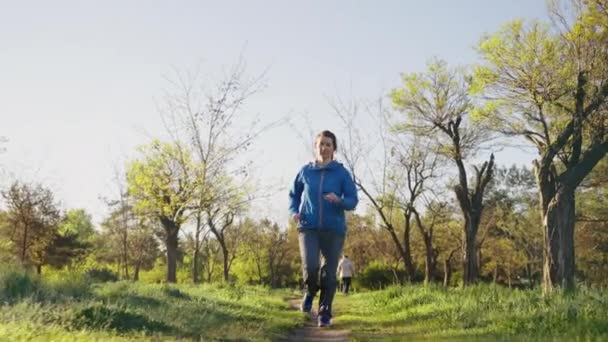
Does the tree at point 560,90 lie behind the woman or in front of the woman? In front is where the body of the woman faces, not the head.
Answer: behind

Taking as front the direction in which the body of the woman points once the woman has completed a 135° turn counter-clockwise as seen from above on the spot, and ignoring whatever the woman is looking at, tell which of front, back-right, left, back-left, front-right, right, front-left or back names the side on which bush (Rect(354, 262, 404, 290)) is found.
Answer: front-left

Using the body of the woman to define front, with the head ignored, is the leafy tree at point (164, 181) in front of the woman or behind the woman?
behind

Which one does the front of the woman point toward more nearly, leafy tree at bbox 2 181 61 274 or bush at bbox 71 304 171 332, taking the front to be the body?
the bush

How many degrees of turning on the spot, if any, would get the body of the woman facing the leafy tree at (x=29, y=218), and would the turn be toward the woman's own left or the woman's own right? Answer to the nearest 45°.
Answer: approximately 135° to the woman's own right

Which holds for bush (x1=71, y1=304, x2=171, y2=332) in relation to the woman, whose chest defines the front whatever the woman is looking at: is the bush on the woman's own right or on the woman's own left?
on the woman's own right

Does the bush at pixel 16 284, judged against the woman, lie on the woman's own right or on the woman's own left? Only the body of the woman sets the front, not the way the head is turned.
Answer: on the woman's own right

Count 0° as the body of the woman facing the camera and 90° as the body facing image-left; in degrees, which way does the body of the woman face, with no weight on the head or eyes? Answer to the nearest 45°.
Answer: approximately 0°

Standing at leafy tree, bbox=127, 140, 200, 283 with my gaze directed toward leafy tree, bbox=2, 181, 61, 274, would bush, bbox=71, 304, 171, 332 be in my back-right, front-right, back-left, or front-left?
back-left

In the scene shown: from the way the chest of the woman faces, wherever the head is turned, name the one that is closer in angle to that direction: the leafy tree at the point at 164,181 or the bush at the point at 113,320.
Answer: the bush
